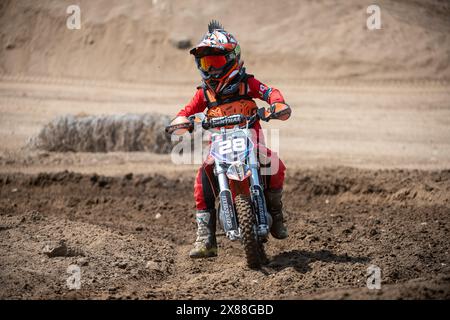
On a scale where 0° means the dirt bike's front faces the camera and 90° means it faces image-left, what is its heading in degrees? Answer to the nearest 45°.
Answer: approximately 0°

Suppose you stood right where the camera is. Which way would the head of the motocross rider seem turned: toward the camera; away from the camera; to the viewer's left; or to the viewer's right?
toward the camera

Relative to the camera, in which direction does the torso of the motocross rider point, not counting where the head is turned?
toward the camera
